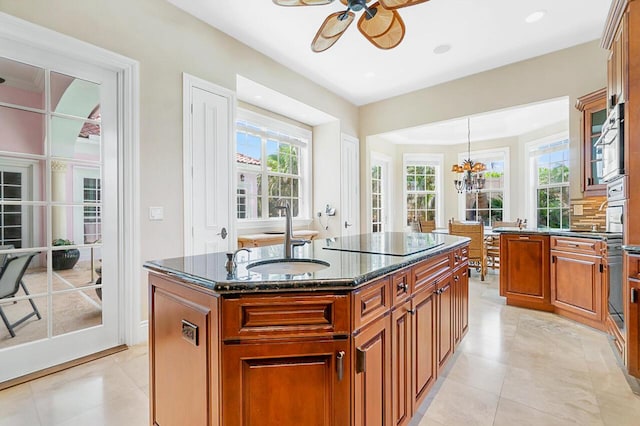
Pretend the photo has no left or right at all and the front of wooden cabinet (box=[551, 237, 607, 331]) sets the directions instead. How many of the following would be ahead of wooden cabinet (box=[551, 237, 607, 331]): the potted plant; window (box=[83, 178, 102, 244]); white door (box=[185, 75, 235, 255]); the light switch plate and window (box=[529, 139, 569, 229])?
4

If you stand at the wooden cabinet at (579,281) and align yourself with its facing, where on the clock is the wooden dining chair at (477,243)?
The wooden dining chair is roughly at 3 o'clock from the wooden cabinet.

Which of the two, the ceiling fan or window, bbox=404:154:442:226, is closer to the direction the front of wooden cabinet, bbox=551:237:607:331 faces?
the ceiling fan

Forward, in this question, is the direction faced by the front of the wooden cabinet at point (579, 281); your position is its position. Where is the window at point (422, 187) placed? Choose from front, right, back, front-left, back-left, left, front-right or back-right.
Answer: right

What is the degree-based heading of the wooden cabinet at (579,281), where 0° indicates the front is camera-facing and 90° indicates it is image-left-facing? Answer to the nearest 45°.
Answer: approximately 45°

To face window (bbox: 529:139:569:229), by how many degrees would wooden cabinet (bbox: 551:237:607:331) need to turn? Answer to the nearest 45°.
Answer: approximately 135° to its right

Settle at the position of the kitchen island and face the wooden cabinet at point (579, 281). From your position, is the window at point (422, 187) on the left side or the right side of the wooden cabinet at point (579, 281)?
left
